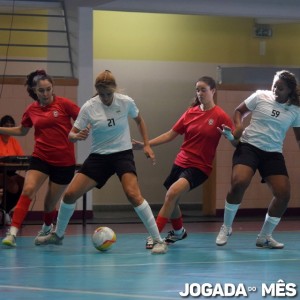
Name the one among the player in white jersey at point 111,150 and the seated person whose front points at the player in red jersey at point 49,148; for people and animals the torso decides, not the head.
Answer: the seated person

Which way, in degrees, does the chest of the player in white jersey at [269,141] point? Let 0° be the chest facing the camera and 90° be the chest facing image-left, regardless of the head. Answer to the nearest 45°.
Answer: approximately 0°

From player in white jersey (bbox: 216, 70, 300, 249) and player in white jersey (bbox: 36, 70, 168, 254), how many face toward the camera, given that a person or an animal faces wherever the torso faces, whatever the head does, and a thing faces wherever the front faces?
2

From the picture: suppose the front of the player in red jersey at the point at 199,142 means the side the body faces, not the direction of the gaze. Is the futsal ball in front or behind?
in front

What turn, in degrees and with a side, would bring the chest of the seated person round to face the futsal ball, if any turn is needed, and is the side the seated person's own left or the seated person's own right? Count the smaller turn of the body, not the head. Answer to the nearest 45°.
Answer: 0° — they already face it

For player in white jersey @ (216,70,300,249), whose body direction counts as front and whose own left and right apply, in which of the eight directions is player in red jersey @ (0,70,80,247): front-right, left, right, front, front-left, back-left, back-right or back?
right

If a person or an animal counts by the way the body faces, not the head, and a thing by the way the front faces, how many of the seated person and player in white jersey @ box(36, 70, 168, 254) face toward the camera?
2
